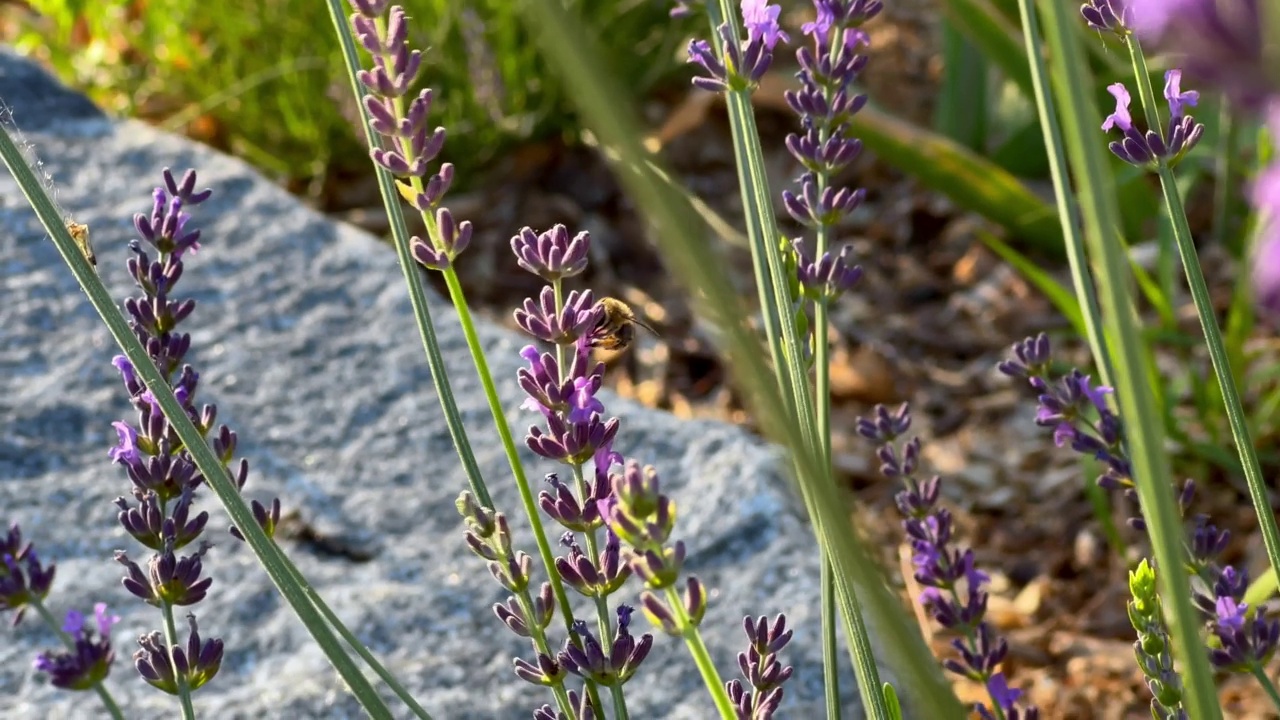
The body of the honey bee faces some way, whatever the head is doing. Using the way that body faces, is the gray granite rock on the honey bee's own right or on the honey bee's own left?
on the honey bee's own right
